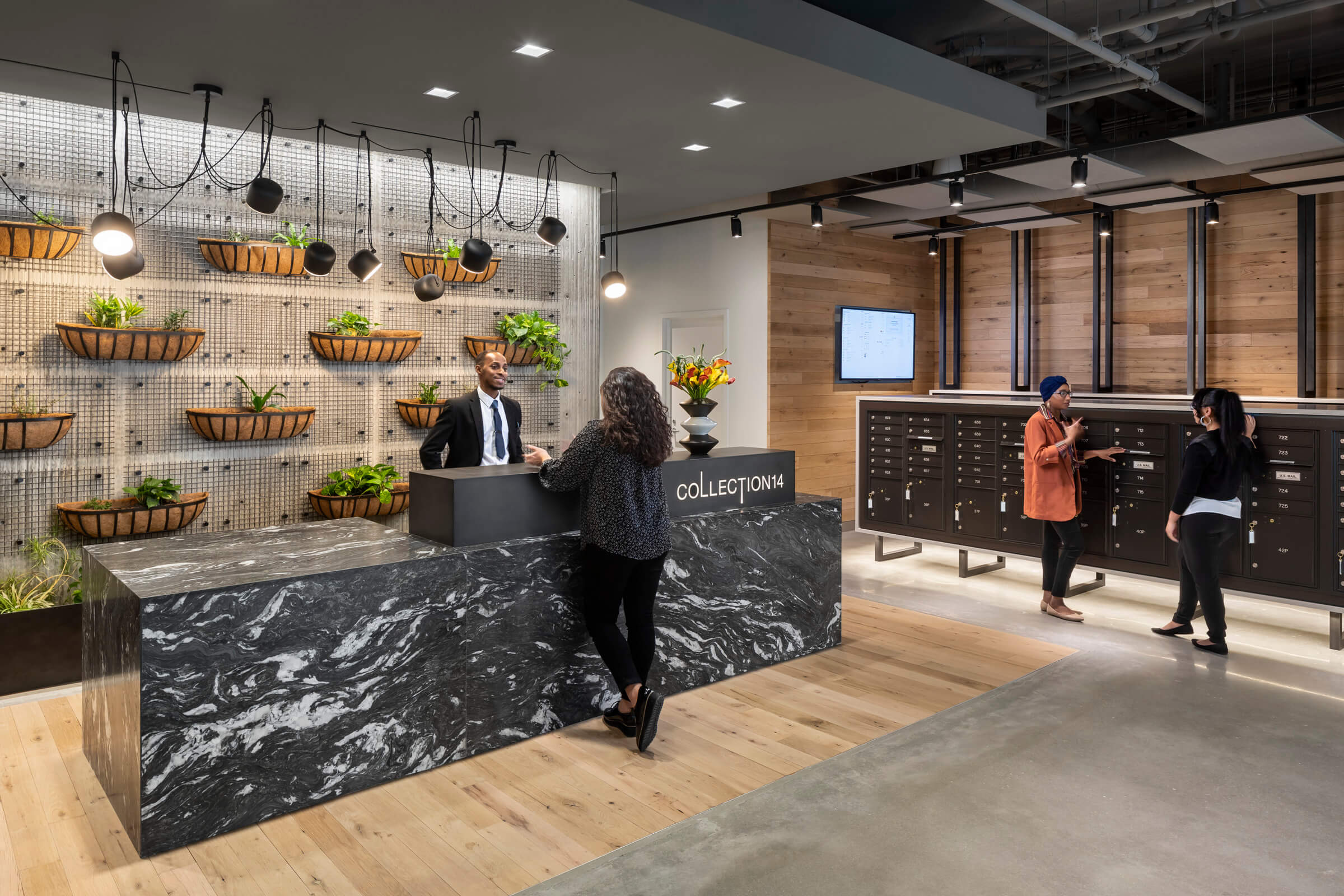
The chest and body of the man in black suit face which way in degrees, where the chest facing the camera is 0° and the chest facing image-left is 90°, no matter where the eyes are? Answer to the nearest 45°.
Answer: approximately 315°

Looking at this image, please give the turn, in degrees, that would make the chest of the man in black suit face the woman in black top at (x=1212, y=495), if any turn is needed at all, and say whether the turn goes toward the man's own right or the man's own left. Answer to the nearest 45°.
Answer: approximately 45° to the man's own left

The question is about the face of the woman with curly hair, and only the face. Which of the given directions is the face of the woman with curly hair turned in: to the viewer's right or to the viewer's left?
to the viewer's left

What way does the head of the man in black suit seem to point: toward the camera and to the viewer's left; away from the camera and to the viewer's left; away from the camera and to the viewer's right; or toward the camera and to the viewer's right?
toward the camera and to the viewer's right

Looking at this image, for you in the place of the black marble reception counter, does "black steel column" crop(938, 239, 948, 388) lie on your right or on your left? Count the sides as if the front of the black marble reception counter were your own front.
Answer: on your left

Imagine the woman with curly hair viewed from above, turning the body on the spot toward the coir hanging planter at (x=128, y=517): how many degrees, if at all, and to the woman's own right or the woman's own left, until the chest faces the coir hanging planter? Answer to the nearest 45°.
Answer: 0° — they already face it

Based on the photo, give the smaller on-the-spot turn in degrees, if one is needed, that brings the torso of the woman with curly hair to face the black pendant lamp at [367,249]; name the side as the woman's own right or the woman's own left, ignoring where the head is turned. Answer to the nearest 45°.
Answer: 0° — they already face it

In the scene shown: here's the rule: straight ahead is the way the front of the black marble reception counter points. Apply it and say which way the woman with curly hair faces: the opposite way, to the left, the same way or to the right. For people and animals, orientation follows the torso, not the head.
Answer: the opposite way

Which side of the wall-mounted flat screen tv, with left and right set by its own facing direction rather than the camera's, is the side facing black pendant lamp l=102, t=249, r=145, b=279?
right

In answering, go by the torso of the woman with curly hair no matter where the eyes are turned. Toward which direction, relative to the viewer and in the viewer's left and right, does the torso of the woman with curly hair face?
facing away from the viewer and to the left of the viewer

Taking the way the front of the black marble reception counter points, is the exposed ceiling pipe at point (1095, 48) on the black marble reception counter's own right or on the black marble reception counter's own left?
on the black marble reception counter's own left

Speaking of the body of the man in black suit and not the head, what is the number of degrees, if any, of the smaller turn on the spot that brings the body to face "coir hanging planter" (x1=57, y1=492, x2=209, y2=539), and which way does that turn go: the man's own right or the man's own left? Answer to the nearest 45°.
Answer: approximately 135° to the man's own right

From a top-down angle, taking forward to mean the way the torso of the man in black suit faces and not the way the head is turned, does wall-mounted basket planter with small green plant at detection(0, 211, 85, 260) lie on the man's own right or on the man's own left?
on the man's own right

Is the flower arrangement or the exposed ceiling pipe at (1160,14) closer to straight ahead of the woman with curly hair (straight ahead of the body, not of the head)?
the flower arrangement

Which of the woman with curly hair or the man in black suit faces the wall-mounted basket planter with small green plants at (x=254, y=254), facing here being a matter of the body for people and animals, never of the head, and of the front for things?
the woman with curly hair
